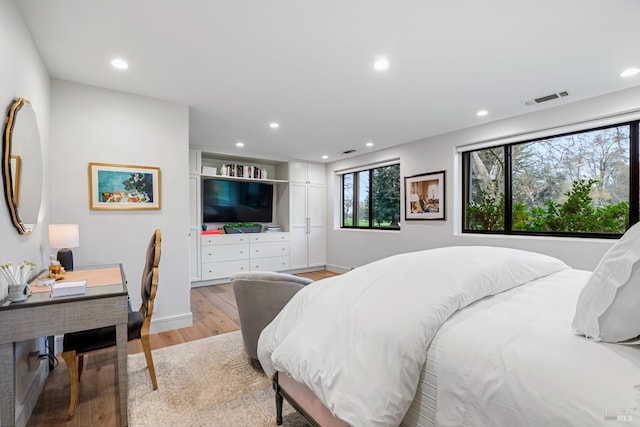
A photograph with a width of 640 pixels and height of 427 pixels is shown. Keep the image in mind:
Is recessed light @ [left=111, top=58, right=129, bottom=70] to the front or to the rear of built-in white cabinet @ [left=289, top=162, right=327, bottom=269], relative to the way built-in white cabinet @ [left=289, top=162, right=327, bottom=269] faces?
to the front

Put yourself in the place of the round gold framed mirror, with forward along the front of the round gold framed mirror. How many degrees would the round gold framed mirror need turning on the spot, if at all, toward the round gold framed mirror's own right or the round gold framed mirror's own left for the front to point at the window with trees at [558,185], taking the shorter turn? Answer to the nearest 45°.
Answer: approximately 45° to the round gold framed mirror's own right

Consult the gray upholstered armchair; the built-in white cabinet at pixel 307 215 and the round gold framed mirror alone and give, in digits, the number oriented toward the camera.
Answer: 1

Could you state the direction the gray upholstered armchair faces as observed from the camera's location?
facing away from the viewer and to the right of the viewer

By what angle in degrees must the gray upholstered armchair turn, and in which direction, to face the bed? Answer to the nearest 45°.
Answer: approximately 90° to its right

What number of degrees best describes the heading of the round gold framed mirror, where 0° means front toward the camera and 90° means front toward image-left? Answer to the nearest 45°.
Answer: approximately 270°

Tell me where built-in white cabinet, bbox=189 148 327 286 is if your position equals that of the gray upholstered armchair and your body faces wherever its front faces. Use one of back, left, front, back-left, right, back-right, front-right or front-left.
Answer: front-left

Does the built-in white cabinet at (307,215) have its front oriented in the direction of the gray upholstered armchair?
yes

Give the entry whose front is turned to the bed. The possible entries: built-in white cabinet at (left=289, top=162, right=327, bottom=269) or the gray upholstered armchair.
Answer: the built-in white cabinet

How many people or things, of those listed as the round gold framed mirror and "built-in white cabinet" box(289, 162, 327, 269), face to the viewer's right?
1

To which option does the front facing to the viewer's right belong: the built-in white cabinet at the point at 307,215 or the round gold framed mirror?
the round gold framed mirror

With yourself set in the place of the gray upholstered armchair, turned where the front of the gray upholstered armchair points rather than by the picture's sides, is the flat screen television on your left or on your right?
on your left

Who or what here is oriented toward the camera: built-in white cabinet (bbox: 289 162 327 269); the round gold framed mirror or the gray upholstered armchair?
the built-in white cabinet
